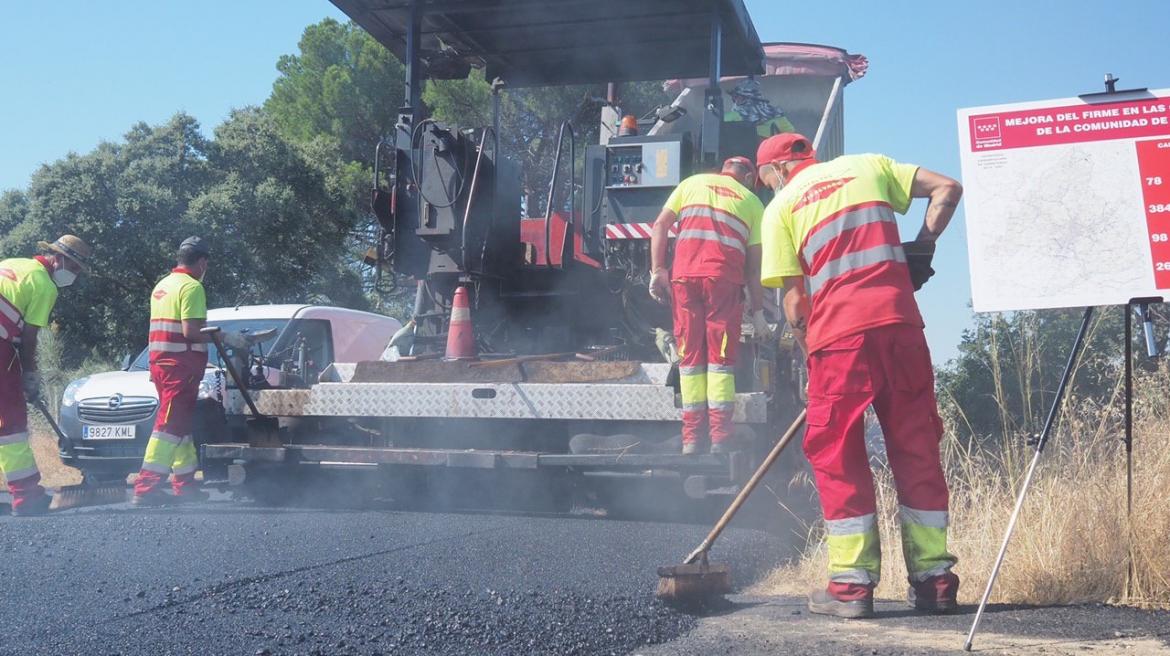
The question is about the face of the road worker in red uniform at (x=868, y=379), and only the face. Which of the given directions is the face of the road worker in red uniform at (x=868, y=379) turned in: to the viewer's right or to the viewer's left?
to the viewer's left

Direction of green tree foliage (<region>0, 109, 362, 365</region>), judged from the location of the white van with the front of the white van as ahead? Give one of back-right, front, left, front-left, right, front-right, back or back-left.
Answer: back-right

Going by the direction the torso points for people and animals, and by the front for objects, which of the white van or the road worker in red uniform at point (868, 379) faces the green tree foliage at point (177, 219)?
the road worker in red uniform

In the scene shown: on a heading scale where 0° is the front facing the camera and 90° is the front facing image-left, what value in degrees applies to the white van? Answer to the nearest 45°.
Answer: approximately 45°

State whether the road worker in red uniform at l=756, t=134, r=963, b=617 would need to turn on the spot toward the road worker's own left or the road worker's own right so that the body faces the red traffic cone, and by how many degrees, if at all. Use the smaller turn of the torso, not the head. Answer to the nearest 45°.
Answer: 0° — they already face it

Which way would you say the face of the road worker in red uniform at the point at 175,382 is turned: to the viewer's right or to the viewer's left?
to the viewer's right

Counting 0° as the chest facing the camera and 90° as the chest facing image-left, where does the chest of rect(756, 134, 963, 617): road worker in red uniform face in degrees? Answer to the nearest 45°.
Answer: approximately 135°

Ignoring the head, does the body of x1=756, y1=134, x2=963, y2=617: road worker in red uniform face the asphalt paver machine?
yes

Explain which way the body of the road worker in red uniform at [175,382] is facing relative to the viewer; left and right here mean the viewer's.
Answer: facing away from the viewer and to the right of the viewer

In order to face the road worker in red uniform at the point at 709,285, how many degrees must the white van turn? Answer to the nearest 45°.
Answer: approximately 90° to its left
